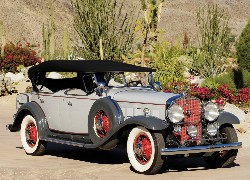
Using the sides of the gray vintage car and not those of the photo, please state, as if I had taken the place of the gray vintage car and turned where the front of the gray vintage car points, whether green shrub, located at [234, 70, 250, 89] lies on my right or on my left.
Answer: on my left

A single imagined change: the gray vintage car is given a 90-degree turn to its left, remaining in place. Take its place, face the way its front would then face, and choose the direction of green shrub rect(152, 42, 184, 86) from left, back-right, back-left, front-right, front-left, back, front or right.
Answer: front-left

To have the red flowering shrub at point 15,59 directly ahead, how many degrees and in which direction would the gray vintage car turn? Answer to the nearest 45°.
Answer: approximately 135° to its left

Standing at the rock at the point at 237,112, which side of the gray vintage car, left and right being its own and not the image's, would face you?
left

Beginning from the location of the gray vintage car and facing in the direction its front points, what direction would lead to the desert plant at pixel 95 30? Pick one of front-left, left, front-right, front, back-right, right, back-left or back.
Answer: back-left

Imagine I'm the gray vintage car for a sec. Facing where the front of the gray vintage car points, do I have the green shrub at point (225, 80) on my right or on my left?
on my left
